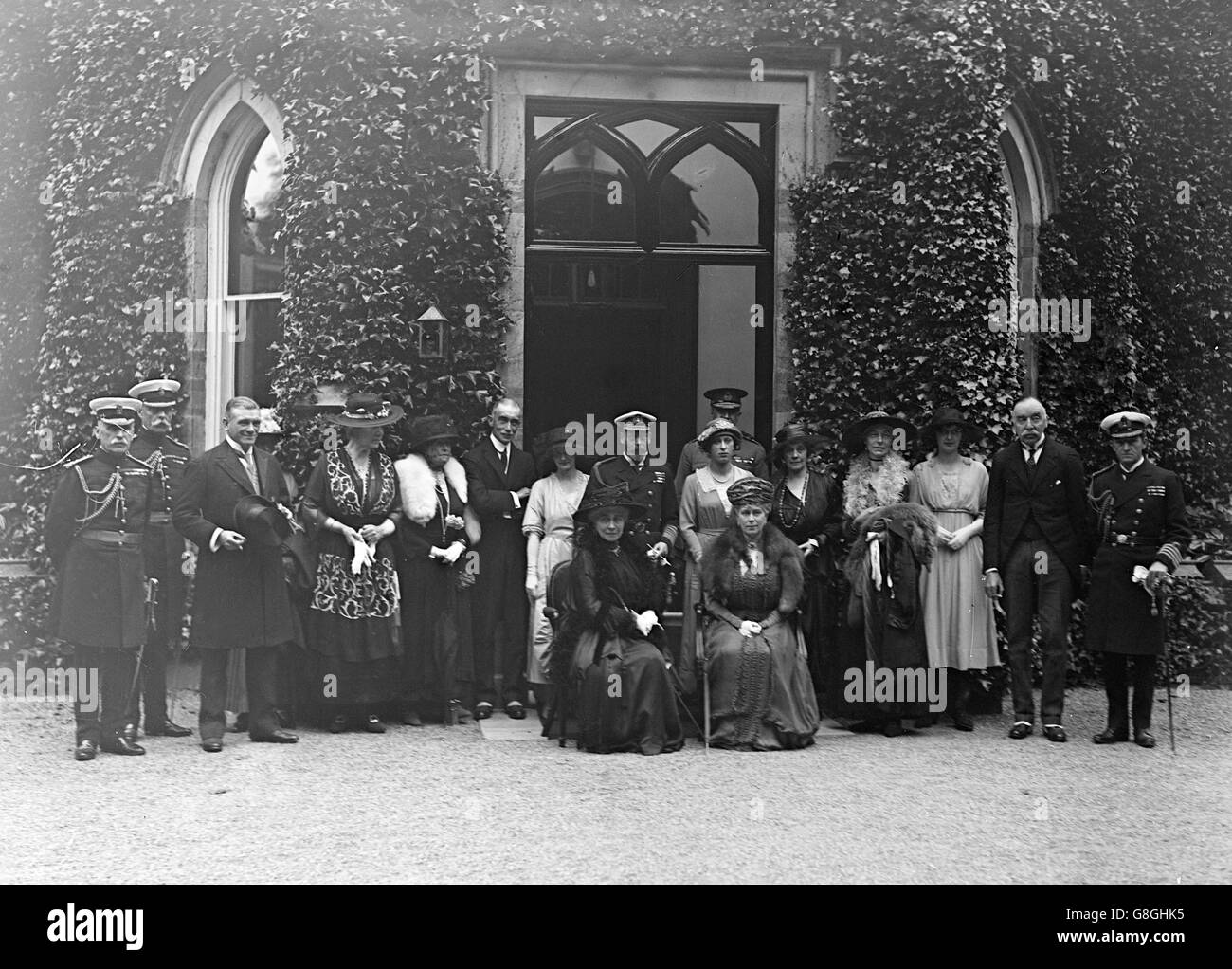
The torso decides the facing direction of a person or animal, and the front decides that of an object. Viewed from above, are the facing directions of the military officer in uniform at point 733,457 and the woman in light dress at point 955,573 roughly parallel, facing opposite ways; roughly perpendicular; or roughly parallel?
roughly parallel

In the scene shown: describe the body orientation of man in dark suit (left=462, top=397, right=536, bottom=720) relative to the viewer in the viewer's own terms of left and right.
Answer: facing the viewer

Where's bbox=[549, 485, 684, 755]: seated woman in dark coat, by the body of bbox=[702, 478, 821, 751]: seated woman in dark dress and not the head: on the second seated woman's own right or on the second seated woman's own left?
on the second seated woman's own right

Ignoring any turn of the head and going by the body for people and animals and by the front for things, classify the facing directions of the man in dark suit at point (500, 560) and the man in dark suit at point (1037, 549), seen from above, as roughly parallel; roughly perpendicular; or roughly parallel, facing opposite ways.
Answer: roughly parallel

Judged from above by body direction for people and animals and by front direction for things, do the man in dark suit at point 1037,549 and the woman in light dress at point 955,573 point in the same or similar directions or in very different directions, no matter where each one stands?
same or similar directions

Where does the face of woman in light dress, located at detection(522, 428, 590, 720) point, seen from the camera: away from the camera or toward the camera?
toward the camera

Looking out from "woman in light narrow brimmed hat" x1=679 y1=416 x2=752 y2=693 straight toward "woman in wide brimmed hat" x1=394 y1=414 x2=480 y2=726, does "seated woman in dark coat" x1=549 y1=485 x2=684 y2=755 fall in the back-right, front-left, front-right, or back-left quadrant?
front-left

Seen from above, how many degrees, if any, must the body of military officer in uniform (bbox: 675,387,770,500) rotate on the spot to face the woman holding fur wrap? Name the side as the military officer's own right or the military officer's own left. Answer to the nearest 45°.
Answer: approximately 45° to the military officer's own left

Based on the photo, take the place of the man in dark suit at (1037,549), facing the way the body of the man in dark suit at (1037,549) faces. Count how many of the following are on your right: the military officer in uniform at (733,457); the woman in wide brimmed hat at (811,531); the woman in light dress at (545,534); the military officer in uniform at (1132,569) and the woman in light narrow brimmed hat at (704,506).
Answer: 4

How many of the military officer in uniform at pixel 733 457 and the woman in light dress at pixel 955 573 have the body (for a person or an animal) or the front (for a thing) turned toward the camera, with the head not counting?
2

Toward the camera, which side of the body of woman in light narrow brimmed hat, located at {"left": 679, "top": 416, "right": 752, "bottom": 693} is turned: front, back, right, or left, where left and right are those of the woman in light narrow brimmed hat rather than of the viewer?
front

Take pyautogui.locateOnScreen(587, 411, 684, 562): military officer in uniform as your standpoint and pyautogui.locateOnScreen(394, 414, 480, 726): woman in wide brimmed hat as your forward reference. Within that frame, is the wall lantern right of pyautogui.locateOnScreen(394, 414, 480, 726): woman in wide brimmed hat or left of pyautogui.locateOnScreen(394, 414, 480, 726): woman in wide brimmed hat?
right

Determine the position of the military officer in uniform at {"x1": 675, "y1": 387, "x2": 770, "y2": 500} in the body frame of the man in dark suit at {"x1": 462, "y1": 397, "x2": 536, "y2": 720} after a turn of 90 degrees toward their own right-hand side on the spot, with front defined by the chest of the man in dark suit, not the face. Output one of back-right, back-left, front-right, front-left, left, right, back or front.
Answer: back

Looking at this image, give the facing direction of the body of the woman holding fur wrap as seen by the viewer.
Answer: toward the camera
